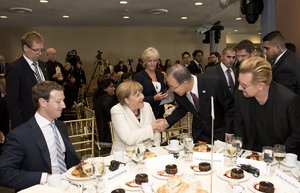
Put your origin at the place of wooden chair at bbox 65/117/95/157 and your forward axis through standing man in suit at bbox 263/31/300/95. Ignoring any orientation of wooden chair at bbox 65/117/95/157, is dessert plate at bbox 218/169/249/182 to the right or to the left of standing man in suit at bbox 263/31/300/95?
right

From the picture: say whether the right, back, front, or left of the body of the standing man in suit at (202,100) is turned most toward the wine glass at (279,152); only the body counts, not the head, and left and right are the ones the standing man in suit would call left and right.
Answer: left

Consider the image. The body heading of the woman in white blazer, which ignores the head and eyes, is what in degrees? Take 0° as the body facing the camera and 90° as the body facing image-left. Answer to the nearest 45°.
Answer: approximately 315°

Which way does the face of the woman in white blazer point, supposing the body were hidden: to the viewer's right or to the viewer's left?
to the viewer's right

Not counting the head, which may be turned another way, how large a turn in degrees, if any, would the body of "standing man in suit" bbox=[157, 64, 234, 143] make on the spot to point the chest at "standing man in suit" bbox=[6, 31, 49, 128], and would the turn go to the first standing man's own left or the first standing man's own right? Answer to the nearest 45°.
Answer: approximately 45° to the first standing man's own right

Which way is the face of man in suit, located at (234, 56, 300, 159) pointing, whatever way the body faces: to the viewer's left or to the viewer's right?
to the viewer's left

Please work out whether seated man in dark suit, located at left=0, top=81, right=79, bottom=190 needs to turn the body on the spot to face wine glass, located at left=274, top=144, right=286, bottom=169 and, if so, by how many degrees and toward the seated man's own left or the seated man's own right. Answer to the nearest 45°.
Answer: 0° — they already face it

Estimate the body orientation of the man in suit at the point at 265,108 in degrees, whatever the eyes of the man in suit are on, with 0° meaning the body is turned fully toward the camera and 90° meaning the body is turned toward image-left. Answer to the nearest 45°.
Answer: approximately 45°

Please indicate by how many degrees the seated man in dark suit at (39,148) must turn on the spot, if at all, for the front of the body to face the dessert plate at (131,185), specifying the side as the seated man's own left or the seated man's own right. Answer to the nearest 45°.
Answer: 0° — they already face it
